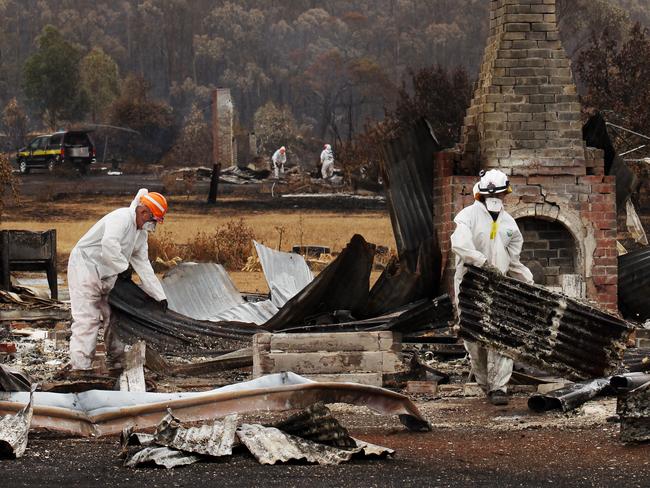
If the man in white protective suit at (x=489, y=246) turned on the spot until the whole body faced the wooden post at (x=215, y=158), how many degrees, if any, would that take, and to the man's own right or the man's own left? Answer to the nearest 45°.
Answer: approximately 180°

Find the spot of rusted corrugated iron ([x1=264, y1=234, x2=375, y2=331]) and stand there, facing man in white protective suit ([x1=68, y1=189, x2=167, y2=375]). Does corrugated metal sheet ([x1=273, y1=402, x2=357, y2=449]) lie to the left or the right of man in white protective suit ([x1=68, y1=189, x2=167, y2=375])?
left

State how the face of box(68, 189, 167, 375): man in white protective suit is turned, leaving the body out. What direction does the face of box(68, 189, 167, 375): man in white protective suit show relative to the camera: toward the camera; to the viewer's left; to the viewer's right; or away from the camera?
to the viewer's right

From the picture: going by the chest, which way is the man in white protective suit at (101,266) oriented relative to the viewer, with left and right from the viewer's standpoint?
facing to the right of the viewer

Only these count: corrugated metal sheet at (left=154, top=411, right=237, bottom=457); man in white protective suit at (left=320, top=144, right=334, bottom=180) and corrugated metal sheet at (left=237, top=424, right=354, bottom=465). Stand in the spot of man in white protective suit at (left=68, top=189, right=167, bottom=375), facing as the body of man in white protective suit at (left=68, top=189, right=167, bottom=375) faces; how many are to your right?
2

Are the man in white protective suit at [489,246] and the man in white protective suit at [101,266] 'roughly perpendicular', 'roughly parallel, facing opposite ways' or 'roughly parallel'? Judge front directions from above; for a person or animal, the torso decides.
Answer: roughly perpendicular

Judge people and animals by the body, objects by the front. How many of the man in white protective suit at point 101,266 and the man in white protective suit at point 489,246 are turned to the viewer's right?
1

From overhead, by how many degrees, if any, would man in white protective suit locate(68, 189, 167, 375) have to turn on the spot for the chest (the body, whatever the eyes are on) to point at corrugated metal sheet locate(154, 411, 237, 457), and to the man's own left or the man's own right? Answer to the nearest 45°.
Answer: approximately 90° to the man's own right

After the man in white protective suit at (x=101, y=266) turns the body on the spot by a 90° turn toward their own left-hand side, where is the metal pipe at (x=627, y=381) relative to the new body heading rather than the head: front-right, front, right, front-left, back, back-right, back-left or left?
back-right

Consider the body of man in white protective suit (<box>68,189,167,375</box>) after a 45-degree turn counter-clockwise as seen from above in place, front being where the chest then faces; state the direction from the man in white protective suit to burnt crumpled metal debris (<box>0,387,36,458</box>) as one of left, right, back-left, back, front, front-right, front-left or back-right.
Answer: back-right

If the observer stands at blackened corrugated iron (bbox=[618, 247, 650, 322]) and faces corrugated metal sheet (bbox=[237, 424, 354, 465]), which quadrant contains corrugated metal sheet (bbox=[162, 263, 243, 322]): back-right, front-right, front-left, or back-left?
front-right

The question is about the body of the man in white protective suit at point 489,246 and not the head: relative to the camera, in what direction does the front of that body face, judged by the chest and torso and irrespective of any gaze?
toward the camera

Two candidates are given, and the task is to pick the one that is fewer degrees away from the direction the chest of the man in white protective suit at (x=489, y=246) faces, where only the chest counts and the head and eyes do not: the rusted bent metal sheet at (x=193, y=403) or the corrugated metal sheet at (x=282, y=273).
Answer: the rusted bent metal sheet

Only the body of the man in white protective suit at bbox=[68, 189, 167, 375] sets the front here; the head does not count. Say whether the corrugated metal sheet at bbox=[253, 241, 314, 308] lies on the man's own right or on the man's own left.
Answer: on the man's own left

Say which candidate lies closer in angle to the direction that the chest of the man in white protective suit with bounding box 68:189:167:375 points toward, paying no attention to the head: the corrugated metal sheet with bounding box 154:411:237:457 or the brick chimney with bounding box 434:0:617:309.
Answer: the brick chimney

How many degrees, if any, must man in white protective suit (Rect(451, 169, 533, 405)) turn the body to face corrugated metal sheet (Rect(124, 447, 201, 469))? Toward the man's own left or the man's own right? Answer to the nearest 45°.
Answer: approximately 45° to the man's own right
